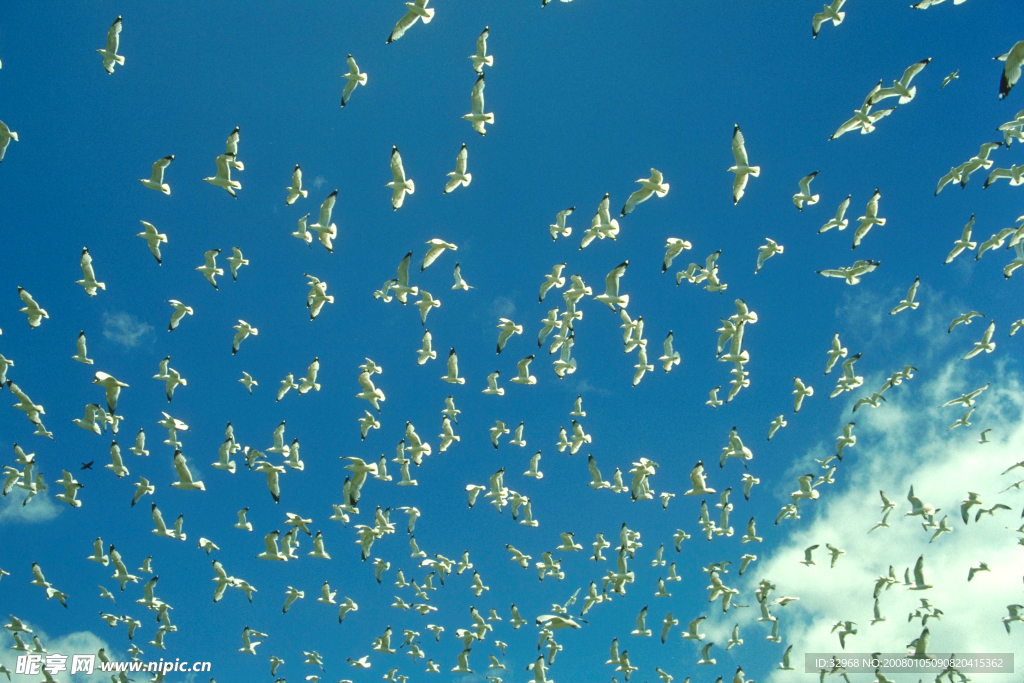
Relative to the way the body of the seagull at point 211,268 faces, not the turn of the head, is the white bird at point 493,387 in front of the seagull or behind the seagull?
behind

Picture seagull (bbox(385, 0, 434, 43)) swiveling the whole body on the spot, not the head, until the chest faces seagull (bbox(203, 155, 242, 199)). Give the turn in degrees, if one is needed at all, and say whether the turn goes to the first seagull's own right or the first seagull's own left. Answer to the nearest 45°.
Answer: approximately 135° to the first seagull's own left
